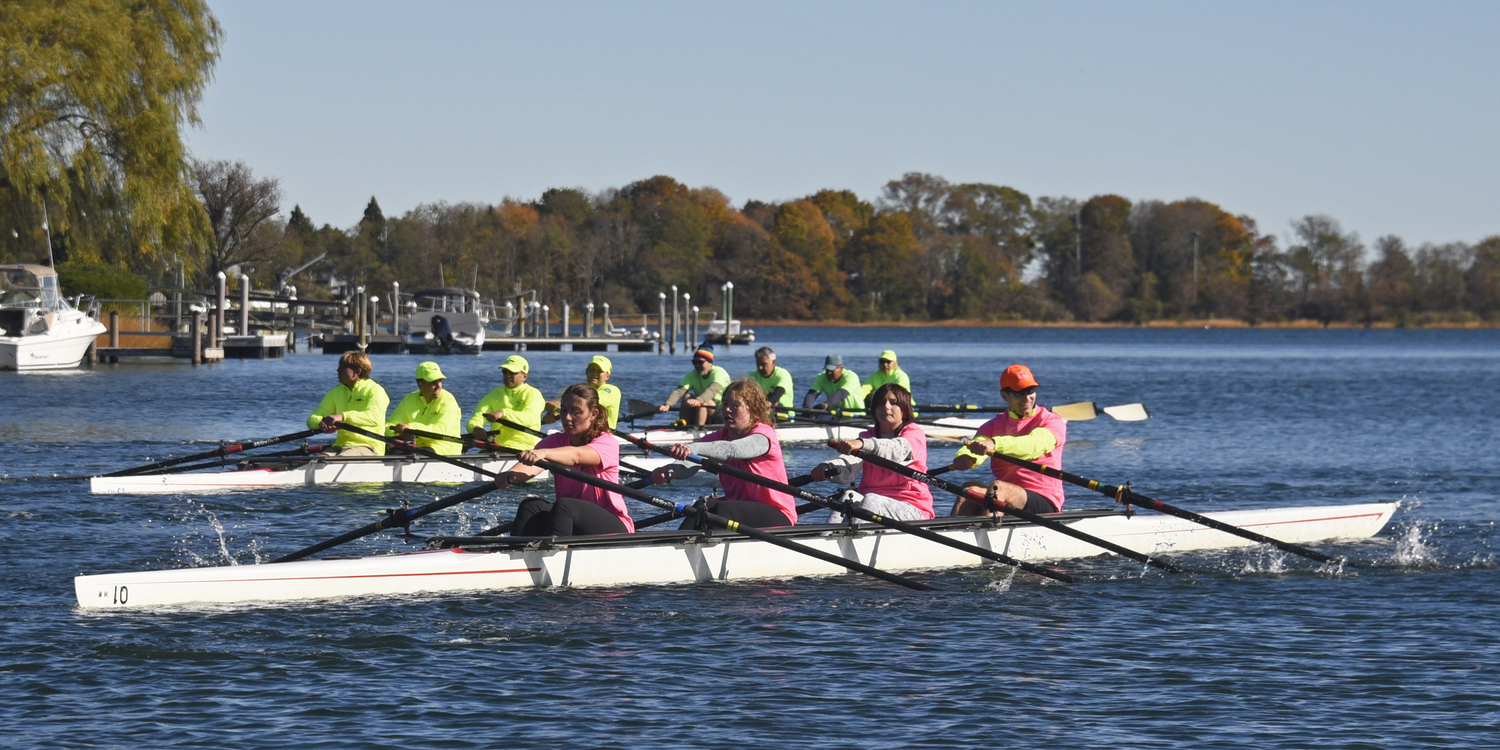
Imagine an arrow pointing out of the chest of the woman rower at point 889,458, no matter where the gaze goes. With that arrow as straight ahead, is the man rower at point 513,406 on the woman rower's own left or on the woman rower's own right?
on the woman rower's own right

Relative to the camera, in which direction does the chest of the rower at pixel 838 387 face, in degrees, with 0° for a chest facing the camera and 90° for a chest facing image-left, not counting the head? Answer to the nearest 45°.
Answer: approximately 45°

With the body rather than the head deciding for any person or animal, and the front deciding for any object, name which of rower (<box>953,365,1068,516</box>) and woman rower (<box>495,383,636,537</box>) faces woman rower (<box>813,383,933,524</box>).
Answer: the rower

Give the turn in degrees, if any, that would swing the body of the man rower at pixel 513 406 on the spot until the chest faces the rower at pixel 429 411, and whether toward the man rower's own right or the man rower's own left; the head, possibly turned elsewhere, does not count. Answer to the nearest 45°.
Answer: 0° — they already face them

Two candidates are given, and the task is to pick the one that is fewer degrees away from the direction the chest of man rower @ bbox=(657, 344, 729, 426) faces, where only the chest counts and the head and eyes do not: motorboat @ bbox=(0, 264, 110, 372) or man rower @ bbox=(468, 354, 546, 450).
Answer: the man rower

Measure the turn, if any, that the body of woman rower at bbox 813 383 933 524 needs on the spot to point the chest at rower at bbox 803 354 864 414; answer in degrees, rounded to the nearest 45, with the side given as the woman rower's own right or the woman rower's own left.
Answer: approximately 135° to the woman rower's own right

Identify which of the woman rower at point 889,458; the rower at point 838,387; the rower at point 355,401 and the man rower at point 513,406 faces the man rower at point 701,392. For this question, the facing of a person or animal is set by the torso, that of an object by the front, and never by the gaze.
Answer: the rower at point 838,387

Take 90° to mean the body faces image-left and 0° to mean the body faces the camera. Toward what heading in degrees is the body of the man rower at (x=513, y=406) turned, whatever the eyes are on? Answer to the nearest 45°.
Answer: approximately 45°

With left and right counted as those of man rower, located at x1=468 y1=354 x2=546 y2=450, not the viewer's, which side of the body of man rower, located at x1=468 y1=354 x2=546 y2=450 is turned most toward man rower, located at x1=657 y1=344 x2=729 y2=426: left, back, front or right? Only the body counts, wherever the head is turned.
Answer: back

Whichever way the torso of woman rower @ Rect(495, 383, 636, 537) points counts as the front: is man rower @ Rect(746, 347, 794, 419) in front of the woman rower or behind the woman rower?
behind

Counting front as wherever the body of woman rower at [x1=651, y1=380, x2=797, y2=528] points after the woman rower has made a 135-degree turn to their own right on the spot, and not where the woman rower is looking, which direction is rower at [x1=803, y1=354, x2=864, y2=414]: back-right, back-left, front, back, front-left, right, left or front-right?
front

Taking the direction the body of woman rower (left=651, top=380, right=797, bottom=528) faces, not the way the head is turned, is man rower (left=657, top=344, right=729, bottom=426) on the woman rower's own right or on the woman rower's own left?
on the woman rower's own right

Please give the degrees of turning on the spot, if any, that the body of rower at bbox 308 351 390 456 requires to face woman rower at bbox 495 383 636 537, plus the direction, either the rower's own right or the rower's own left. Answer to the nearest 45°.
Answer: approximately 45° to the rower's own left

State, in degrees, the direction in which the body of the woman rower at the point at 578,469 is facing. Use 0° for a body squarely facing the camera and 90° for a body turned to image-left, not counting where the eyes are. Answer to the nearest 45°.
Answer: approximately 45°

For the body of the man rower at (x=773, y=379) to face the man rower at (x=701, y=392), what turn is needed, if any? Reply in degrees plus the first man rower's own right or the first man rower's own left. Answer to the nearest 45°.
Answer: approximately 45° to the first man rower's own right
